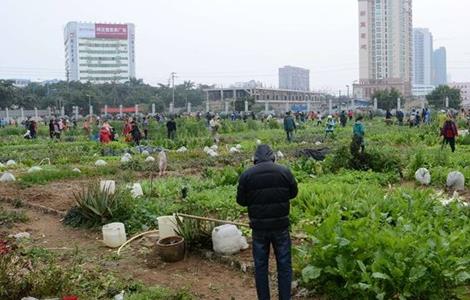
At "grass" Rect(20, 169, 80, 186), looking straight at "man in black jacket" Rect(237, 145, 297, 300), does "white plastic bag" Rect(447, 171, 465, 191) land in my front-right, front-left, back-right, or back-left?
front-left

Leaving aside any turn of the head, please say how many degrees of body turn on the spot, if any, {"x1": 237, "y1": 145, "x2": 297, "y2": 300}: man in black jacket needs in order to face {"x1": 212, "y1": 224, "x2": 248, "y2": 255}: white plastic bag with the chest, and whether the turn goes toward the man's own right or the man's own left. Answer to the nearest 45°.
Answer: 0° — they already face it

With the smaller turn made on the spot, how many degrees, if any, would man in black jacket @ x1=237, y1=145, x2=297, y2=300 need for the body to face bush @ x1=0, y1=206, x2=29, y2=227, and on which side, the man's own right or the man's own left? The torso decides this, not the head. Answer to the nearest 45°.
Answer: approximately 45° to the man's own left

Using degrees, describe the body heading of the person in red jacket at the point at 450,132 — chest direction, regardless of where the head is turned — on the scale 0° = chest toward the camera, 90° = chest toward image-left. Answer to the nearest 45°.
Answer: approximately 180°

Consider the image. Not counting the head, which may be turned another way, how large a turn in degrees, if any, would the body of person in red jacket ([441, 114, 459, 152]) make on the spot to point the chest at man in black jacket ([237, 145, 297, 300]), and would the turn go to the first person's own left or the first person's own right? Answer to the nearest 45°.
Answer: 0° — they already face them

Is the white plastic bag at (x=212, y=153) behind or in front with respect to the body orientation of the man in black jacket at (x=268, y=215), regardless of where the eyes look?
in front

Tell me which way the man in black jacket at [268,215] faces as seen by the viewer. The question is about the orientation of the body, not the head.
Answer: away from the camera

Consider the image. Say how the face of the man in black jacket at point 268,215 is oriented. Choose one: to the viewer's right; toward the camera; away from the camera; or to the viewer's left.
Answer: away from the camera

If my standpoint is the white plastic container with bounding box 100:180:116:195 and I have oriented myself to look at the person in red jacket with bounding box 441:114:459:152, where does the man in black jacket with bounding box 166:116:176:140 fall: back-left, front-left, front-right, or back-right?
front-left

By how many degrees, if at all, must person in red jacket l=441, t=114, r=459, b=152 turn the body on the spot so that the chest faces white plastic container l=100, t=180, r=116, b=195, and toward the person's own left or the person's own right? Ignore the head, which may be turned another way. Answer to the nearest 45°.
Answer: approximately 135° to the person's own left

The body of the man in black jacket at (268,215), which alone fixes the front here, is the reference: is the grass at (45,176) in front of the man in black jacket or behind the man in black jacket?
in front

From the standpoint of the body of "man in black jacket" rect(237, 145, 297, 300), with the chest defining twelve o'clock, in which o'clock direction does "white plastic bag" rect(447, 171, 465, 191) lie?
The white plastic bag is roughly at 1 o'clock from the man in black jacket.
